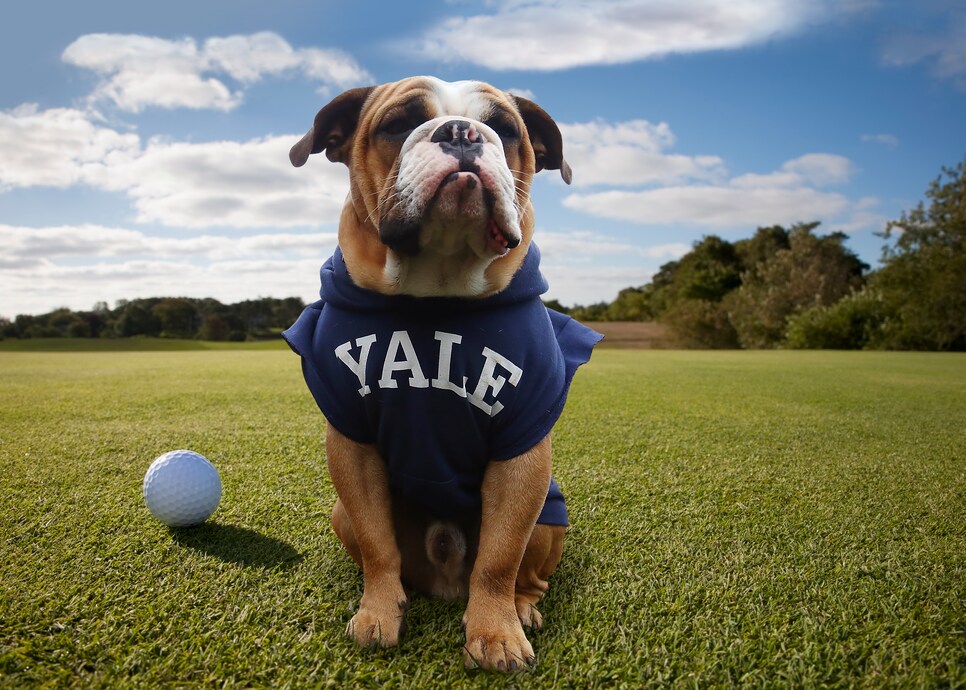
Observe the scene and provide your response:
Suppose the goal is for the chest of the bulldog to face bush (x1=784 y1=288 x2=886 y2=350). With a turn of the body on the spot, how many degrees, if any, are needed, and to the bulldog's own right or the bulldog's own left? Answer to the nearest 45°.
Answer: approximately 135° to the bulldog's own left

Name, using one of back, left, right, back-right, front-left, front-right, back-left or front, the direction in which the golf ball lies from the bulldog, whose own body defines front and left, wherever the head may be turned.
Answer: back-right

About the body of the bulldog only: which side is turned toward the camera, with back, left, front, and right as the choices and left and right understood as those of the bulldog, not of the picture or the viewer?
front

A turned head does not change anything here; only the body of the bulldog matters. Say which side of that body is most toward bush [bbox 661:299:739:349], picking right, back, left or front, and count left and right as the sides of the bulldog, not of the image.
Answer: back
